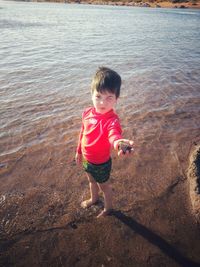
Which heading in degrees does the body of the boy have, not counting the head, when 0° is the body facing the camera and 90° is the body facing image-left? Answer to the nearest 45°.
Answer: approximately 45°
